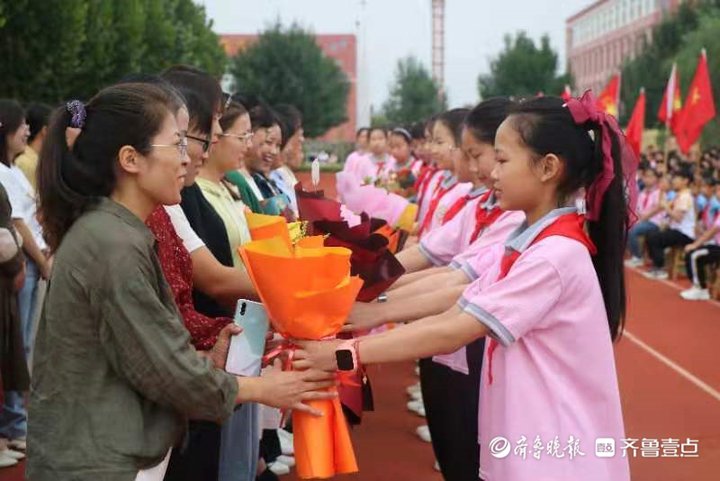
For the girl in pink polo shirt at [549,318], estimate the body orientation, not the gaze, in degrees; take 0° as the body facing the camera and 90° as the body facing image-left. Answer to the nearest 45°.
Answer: approximately 90°

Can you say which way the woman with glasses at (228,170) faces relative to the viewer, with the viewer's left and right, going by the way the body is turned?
facing to the right of the viewer

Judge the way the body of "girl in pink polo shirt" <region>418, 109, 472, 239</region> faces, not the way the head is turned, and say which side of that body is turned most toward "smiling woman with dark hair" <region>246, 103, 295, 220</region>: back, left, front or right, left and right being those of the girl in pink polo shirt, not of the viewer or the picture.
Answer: front

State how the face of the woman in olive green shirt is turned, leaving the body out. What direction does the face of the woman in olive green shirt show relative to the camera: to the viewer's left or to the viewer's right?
to the viewer's right

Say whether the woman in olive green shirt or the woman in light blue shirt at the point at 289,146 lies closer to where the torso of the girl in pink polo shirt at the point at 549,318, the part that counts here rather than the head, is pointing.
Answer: the woman in olive green shirt

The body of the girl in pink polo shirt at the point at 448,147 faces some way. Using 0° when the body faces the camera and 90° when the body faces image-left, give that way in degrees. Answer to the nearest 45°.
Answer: approximately 45°

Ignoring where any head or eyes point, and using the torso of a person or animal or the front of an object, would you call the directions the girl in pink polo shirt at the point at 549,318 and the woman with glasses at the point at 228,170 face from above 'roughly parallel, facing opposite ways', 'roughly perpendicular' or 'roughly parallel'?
roughly parallel, facing opposite ways

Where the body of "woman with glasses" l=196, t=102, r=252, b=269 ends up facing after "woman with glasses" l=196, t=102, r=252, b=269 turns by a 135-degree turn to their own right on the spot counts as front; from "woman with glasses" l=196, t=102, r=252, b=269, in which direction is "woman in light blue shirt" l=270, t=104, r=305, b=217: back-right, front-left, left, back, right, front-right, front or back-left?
back-right

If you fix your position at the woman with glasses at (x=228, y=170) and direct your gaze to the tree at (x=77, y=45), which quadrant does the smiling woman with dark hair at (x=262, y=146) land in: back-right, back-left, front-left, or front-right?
front-right

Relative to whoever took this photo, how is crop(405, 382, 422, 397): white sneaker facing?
facing to the left of the viewer

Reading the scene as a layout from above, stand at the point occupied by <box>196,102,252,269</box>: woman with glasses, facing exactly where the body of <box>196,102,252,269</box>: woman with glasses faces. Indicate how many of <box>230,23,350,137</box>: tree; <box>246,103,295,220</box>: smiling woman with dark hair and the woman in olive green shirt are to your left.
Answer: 2

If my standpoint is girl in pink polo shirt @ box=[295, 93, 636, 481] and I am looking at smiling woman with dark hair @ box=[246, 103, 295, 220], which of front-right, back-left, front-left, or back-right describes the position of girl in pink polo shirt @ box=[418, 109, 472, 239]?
front-right

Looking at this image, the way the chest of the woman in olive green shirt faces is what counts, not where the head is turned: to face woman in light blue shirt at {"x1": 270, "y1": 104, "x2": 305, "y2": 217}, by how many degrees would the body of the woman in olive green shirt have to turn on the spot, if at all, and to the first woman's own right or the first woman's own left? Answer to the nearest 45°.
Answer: approximately 90° to the first woman's own left

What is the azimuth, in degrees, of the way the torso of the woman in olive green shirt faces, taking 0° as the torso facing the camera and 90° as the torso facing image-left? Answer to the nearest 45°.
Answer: approximately 270°
